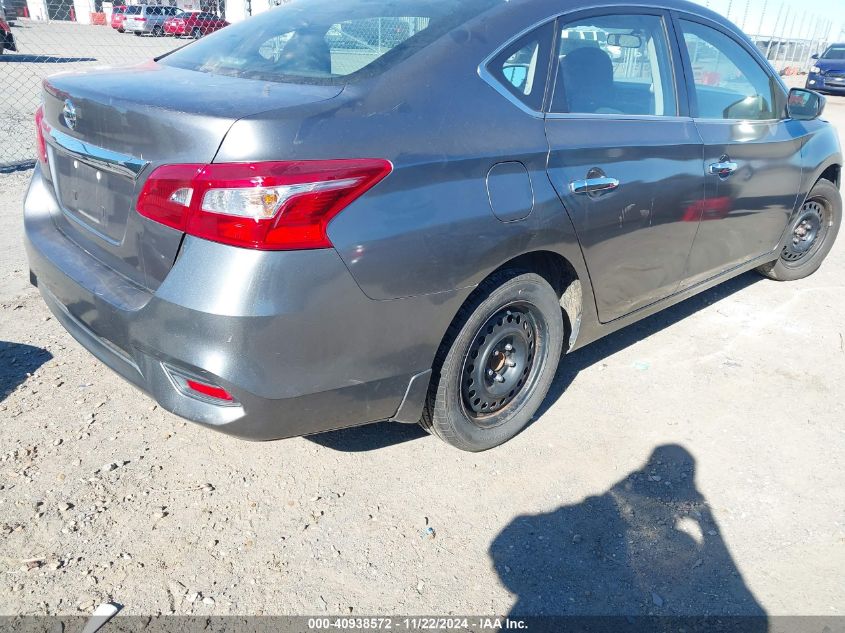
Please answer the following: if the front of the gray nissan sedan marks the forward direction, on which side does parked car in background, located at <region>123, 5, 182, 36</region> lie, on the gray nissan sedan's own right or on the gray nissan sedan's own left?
on the gray nissan sedan's own left

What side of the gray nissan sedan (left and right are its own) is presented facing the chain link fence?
left

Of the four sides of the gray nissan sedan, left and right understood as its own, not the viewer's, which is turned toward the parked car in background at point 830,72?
front

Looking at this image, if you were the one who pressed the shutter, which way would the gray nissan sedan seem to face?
facing away from the viewer and to the right of the viewer

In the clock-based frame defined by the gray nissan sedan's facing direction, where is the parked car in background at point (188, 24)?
The parked car in background is roughly at 10 o'clock from the gray nissan sedan.

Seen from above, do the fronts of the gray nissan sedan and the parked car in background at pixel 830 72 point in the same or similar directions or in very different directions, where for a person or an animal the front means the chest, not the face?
very different directions

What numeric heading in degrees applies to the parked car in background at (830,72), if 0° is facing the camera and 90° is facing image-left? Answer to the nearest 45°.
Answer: approximately 45°
